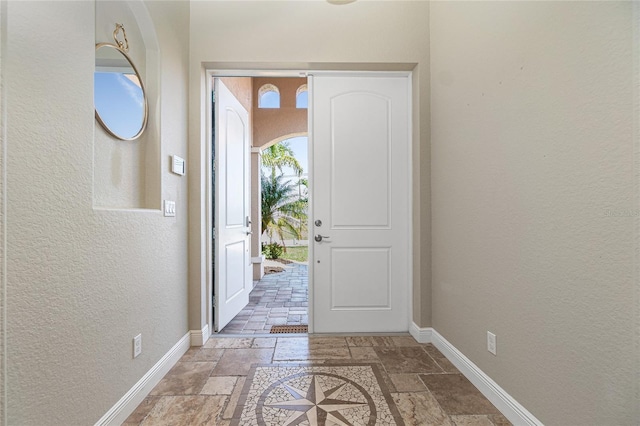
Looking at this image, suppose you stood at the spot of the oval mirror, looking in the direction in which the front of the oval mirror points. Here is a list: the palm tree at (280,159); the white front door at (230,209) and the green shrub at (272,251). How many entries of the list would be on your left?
3

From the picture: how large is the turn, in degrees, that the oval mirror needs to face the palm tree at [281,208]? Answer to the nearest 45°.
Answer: approximately 90° to its left

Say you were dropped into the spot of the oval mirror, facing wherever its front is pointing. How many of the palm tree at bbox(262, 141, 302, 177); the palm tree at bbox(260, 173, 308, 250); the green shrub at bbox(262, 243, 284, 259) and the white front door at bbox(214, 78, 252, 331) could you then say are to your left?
4

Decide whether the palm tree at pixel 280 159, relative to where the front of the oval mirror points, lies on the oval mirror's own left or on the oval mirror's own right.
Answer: on the oval mirror's own left

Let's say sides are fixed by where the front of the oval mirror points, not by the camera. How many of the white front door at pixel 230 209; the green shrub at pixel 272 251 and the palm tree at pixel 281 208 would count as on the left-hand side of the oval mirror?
3

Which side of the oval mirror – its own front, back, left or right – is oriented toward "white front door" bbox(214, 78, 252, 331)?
left

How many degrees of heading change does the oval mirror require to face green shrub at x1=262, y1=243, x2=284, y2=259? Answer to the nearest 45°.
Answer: approximately 90° to its left

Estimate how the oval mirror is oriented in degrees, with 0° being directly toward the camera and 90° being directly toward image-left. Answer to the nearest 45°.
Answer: approximately 315°
